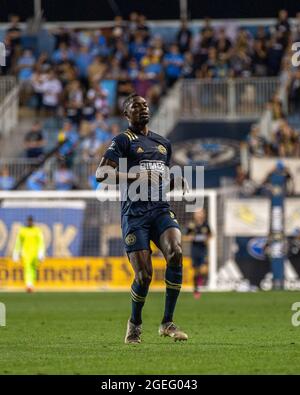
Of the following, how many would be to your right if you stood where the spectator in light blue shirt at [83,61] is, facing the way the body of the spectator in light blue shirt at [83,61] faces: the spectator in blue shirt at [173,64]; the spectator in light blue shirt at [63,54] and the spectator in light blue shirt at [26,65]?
2

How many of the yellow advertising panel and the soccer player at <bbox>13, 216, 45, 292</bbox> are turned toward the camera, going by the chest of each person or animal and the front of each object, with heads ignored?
2

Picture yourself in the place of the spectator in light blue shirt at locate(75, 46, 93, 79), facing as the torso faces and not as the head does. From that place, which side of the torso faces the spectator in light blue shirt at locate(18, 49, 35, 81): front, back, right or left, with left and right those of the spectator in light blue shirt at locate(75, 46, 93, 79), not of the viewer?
right

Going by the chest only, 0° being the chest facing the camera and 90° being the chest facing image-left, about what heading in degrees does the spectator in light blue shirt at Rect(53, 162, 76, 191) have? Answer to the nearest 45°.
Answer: approximately 0°

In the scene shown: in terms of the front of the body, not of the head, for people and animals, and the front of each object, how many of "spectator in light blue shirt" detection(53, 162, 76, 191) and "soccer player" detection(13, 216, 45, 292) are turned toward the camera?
2
